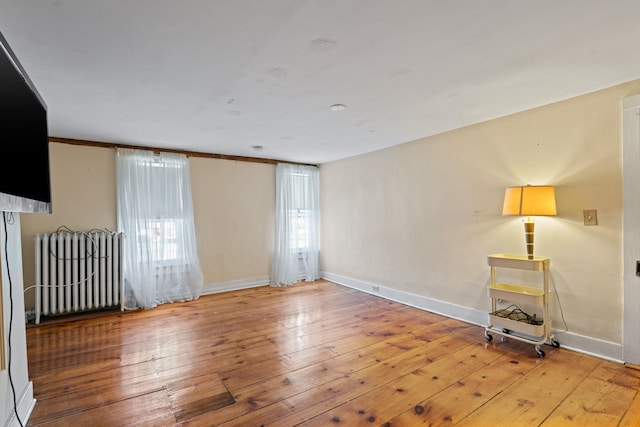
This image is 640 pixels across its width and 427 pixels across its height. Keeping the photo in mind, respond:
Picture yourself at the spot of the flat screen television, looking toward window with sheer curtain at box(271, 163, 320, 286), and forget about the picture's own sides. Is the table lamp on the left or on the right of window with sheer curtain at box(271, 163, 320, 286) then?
right

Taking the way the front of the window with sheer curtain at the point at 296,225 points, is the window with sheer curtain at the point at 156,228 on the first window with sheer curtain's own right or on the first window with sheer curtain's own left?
on the first window with sheer curtain's own right

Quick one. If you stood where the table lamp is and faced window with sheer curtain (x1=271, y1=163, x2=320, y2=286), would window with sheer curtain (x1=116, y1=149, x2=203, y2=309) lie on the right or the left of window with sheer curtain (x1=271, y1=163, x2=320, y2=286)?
left

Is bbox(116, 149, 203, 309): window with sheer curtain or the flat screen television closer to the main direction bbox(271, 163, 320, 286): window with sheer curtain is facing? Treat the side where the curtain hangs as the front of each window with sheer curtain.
the flat screen television

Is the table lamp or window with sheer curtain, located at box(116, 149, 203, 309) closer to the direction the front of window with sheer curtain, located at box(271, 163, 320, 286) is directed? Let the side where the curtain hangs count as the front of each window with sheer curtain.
the table lamp

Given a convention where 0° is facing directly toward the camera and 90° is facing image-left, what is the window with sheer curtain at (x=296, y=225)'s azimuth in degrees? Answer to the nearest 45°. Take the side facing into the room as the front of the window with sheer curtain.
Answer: approximately 315°

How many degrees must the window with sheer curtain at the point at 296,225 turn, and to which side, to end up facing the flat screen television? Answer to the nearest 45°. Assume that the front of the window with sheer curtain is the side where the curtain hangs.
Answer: approximately 45° to its right
